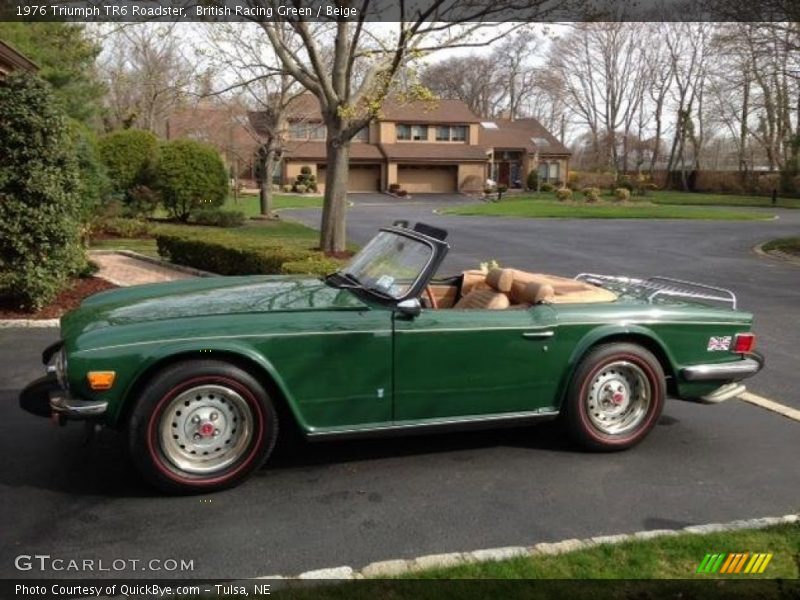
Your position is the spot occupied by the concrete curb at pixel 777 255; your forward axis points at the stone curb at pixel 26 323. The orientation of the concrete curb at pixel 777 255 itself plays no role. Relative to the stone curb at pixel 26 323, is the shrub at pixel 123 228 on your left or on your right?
right

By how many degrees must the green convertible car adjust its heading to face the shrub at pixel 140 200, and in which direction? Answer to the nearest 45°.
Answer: approximately 90° to its right

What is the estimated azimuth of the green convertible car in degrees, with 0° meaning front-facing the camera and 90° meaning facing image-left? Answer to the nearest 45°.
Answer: approximately 90°

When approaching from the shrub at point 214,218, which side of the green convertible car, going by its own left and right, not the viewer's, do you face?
right

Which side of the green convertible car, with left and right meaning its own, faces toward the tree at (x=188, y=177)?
right

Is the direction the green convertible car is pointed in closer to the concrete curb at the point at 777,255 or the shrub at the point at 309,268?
the shrub
